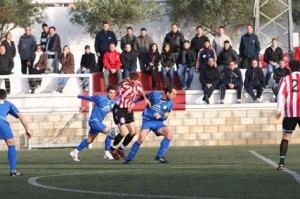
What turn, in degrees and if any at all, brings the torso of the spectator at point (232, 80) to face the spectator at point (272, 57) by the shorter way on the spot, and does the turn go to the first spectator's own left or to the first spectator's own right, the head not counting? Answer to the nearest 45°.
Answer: approximately 135° to the first spectator's own left

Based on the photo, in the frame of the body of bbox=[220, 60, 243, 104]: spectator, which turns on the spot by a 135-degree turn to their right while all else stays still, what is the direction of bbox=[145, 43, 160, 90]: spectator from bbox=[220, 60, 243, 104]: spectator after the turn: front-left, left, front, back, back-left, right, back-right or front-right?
front-left

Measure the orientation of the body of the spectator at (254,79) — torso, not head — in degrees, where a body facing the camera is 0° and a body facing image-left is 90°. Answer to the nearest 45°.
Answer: approximately 0°

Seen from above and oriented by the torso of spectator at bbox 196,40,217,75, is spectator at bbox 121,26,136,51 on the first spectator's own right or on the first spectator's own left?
on the first spectator's own right

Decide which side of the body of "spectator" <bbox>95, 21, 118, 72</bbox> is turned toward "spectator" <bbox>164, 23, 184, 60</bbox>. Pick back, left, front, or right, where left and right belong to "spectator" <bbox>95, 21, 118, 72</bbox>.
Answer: left

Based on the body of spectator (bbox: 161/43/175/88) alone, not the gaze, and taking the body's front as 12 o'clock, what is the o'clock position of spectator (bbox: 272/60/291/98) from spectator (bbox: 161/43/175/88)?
spectator (bbox: 272/60/291/98) is roughly at 9 o'clock from spectator (bbox: 161/43/175/88).

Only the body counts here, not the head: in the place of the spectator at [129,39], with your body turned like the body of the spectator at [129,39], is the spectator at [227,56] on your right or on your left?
on your left

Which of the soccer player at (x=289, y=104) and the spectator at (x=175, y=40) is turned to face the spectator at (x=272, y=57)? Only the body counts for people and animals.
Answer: the soccer player
